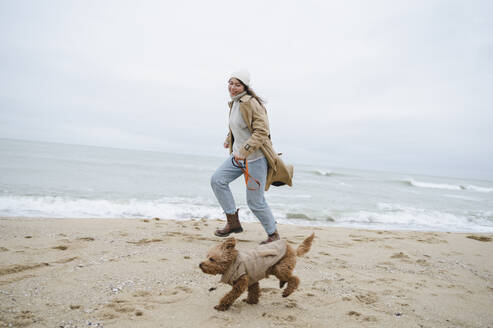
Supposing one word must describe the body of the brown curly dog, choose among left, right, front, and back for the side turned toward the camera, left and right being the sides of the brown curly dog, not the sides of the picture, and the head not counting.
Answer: left

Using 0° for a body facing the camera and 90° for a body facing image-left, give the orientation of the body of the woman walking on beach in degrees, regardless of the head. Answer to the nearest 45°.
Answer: approximately 45°
